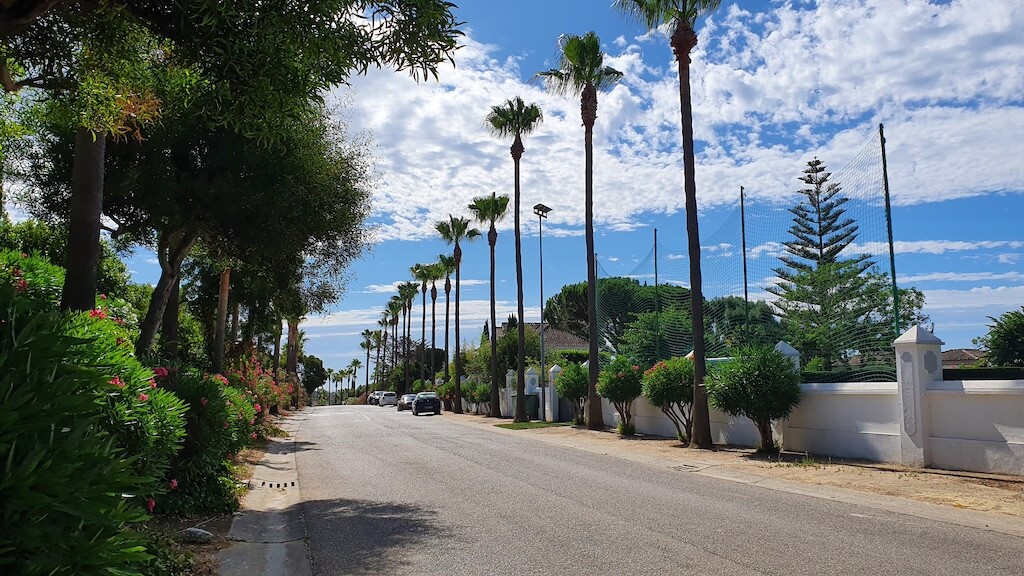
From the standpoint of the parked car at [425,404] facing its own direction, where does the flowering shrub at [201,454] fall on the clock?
The flowering shrub is roughly at 6 o'clock from the parked car.

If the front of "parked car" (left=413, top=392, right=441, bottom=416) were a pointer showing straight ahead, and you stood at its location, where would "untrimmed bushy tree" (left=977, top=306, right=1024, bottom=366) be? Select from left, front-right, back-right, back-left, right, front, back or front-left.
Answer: back-right

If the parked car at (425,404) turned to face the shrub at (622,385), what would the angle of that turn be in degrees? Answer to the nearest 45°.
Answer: approximately 180°

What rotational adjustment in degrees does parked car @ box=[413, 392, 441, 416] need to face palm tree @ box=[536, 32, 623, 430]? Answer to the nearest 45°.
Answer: approximately 180°

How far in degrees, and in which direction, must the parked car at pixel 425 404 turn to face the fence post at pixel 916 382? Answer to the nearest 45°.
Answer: approximately 180°

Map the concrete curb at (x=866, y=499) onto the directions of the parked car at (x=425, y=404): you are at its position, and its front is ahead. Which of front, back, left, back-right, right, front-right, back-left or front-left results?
back

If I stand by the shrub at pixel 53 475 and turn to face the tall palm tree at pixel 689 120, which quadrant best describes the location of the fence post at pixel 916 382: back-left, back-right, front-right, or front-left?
front-right

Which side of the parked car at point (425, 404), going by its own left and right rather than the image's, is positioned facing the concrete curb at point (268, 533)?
back

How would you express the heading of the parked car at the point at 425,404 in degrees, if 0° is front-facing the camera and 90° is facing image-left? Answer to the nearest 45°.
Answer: approximately 180°
